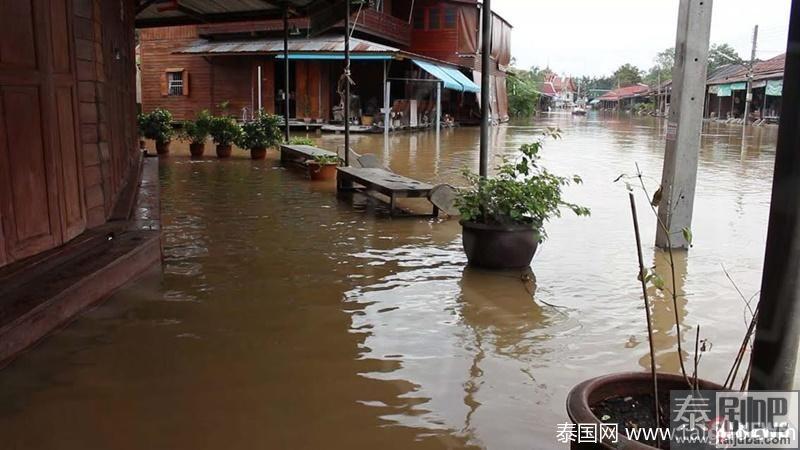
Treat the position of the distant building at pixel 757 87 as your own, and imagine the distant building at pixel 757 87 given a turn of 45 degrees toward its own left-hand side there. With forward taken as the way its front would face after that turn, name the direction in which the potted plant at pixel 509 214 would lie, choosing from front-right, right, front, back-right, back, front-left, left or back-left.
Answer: front

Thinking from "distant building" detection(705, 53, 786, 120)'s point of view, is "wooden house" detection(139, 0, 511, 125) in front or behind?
in front

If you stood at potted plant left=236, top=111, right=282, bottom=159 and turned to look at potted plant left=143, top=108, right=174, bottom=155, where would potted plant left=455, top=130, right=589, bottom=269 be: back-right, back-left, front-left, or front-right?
back-left

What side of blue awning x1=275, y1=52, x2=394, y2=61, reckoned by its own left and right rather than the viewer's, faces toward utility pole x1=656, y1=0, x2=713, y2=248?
front

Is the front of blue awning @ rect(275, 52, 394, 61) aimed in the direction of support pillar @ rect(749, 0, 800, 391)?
yes

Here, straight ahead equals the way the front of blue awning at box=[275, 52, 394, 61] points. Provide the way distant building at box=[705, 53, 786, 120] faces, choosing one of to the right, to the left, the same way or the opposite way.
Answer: to the right

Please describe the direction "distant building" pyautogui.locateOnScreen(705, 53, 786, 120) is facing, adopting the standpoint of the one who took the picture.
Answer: facing the viewer and to the left of the viewer

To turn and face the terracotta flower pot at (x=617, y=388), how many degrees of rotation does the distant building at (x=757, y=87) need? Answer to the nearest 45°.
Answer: approximately 45° to its left

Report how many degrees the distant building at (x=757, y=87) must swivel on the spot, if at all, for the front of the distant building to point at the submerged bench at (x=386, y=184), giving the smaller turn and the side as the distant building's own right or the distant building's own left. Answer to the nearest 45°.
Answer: approximately 45° to the distant building's own left

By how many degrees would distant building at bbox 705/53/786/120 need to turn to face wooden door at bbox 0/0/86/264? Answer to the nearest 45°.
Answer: approximately 45° to its left

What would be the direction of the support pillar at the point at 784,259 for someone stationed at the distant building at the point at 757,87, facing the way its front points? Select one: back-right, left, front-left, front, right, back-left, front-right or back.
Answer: front-left

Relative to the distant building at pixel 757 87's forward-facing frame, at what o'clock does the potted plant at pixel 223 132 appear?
The potted plant is roughly at 11 o'clock from the distant building.

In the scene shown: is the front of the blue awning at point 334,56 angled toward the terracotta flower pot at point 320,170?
yes

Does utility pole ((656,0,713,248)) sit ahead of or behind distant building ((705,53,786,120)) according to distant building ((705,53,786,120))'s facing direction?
ahead
